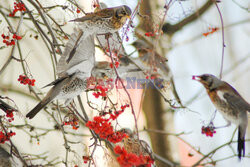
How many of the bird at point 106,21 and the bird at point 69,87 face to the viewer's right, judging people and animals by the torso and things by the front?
2

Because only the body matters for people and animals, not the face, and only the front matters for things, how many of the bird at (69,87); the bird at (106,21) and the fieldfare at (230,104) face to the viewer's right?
2

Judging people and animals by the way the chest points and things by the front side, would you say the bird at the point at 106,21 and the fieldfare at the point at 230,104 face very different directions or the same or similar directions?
very different directions

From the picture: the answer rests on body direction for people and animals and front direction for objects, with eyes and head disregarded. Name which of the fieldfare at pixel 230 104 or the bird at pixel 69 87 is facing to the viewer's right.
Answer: the bird

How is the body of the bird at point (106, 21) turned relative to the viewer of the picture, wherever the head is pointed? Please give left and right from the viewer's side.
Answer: facing to the right of the viewer

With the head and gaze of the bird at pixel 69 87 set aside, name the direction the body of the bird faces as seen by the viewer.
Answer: to the viewer's right

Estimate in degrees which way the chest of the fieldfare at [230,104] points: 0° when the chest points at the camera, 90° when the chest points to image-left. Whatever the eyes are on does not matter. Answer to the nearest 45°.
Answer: approximately 90°
